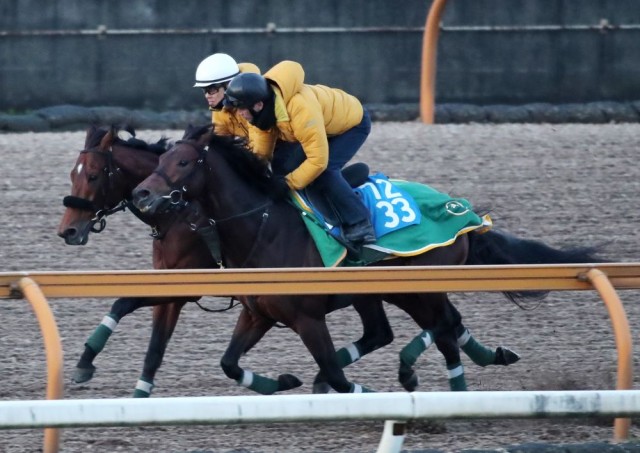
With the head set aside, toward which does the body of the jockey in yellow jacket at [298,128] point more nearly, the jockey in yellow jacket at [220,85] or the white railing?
the jockey in yellow jacket

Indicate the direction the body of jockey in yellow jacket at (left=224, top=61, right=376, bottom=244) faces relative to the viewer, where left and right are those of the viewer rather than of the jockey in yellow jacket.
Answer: facing to the left of the viewer

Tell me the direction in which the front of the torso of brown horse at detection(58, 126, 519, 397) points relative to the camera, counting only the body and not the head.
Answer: to the viewer's left

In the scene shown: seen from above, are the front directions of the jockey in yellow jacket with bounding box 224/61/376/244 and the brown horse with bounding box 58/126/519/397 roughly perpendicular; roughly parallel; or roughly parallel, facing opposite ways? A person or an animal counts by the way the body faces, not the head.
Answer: roughly parallel

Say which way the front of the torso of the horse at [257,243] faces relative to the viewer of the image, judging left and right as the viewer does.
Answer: facing to the left of the viewer

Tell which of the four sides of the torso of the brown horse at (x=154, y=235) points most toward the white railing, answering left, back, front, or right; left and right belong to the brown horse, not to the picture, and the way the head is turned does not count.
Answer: left

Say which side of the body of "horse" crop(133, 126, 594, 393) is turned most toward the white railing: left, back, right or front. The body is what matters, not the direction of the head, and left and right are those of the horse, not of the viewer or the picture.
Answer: left

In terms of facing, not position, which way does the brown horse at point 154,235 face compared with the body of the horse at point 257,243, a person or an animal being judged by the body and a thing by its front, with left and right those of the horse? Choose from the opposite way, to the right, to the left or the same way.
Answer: the same way
